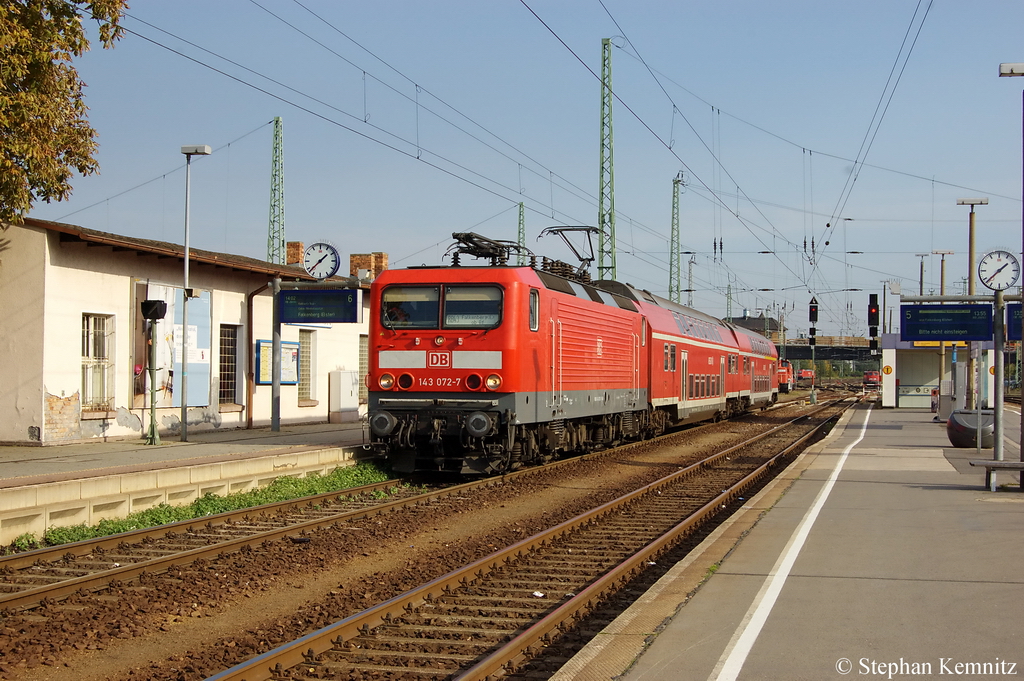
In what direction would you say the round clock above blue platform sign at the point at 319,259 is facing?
toward the camera

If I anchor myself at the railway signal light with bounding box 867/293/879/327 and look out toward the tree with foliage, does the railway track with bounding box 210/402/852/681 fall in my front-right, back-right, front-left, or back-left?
front-left

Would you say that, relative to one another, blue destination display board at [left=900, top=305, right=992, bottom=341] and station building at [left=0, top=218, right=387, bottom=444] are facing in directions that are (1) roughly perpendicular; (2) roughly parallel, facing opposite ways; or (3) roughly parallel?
roughly perpendicular

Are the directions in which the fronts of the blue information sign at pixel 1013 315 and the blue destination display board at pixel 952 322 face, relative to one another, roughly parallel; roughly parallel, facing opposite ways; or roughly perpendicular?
roughly parallel

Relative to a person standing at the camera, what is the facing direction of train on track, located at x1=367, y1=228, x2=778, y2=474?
facing the viewer and to the left of the viewer

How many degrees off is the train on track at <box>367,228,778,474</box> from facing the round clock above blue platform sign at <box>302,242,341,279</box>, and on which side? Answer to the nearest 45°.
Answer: approximately 90° to its right

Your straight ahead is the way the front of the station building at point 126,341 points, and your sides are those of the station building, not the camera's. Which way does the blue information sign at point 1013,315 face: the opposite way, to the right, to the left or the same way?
to the right

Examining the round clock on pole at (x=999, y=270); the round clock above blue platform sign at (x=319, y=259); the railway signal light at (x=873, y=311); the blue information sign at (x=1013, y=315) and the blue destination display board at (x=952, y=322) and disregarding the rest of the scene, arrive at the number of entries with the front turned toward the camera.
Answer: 5

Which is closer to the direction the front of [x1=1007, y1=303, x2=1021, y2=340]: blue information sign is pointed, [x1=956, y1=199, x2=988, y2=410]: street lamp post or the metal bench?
the metal bench

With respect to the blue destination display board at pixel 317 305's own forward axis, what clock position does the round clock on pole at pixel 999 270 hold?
The round clock on pole is roughly at 10 o'clock from the blue destination display board.

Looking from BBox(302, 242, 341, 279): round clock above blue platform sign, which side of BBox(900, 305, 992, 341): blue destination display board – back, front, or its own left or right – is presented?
right

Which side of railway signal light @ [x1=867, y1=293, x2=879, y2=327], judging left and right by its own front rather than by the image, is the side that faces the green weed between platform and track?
front

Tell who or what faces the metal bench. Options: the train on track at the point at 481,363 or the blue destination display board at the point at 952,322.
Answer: the blue destination display board

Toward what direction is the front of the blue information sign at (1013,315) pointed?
toward the camera

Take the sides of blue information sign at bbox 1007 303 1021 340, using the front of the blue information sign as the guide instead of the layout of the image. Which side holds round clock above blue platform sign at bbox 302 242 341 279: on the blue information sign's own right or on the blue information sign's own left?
on the blue information sign's own right

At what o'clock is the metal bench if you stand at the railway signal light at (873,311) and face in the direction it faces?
The metal bench is roughly at 12 o'clock from the railway signal light.

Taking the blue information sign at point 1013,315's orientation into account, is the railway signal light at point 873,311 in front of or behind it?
behind

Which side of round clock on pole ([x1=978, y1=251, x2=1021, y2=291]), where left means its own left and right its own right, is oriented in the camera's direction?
front
